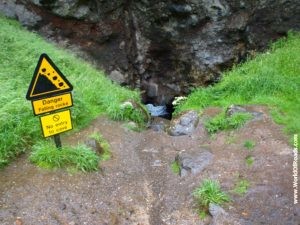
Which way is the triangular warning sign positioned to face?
toward the camera

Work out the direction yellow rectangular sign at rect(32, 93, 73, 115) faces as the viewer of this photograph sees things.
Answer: facing the viewer

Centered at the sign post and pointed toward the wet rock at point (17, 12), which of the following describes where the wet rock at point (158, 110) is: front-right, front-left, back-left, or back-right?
front-right

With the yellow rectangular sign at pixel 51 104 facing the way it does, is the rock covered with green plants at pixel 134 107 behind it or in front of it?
behind

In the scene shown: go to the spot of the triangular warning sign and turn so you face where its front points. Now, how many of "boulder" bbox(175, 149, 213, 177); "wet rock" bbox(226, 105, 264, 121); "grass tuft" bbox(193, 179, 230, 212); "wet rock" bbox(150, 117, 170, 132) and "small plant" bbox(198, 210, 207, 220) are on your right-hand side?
0

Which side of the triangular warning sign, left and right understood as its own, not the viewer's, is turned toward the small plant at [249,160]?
left

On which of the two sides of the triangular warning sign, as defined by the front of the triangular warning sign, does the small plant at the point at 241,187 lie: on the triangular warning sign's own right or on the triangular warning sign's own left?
on the triangular warning sign's own left

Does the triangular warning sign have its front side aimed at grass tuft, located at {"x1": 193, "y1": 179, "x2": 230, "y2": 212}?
no

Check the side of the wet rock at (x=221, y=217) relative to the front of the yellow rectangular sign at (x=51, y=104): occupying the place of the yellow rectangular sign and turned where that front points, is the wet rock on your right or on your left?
on your left

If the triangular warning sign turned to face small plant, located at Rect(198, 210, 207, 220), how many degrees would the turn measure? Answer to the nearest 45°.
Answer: approximately 45° to its left

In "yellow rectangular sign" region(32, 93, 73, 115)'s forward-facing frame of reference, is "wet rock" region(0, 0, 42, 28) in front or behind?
behind

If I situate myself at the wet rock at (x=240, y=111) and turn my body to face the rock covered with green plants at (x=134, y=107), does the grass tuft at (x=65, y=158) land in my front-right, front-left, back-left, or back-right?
front-left

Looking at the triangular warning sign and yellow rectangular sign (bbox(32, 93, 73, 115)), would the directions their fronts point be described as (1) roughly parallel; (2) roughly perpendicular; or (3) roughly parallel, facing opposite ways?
roughly parallel

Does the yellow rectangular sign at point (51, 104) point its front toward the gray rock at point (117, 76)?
no

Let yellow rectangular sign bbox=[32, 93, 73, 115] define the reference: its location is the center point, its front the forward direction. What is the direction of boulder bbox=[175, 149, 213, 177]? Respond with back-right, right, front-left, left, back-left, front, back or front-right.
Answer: left

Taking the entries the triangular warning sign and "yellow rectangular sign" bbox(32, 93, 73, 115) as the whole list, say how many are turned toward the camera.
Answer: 2

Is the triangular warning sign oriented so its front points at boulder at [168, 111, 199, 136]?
no
